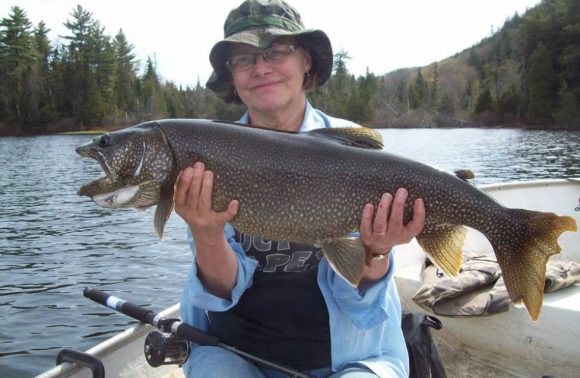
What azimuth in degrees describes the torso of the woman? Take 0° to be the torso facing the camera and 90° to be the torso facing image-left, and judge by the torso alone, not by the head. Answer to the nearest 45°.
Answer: approximately 0°

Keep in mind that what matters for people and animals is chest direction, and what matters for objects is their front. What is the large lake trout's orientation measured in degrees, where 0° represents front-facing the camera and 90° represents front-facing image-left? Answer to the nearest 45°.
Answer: approximately 90°
